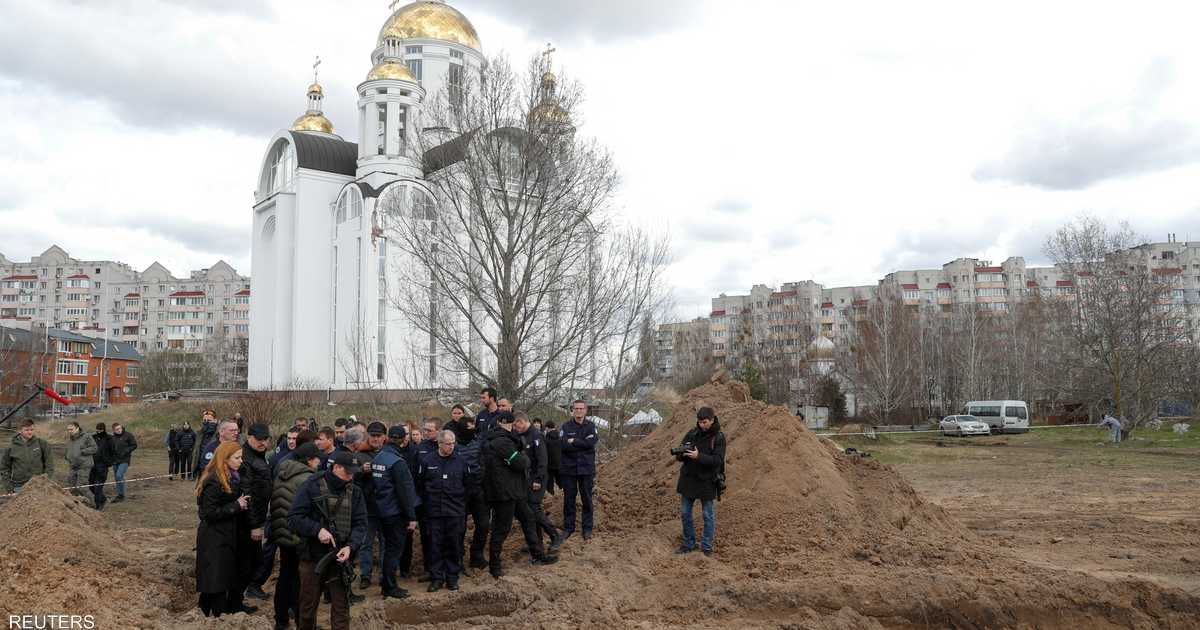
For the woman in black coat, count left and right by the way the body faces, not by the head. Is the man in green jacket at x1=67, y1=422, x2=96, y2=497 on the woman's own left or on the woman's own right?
on the woman's own left

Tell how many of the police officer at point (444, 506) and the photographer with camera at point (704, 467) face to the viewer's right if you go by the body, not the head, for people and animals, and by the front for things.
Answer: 0

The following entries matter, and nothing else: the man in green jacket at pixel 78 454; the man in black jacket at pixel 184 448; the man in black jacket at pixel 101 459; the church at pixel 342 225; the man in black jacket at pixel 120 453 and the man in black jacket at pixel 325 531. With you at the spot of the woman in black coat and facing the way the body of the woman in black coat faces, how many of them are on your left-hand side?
5

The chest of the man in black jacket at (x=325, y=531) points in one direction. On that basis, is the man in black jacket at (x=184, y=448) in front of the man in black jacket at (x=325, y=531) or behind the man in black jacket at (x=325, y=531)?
behind

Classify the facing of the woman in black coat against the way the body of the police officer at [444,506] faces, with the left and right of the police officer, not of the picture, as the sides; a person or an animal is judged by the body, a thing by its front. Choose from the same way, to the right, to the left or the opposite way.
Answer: to the left

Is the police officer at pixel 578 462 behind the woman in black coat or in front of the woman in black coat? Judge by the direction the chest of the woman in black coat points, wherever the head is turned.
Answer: in front

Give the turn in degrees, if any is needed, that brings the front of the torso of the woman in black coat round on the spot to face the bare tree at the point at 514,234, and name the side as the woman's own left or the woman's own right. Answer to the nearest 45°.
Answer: approximately 45° to the woman's own left

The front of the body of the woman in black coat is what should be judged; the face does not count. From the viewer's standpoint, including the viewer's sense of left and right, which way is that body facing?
facing to the right of the viewer

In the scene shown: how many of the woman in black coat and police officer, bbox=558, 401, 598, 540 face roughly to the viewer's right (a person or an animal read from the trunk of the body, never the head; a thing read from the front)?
1

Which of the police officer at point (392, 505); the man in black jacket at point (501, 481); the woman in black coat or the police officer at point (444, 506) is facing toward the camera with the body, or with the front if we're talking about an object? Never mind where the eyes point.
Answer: the police officer at point (444, 506)

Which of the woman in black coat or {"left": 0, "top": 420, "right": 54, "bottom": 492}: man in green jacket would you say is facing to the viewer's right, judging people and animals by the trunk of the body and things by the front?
the woman in black coat
